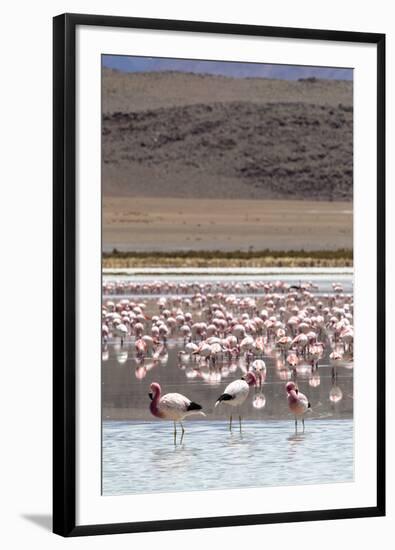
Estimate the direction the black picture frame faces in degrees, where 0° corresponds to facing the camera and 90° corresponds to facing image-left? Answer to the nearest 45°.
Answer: approximately 315°
